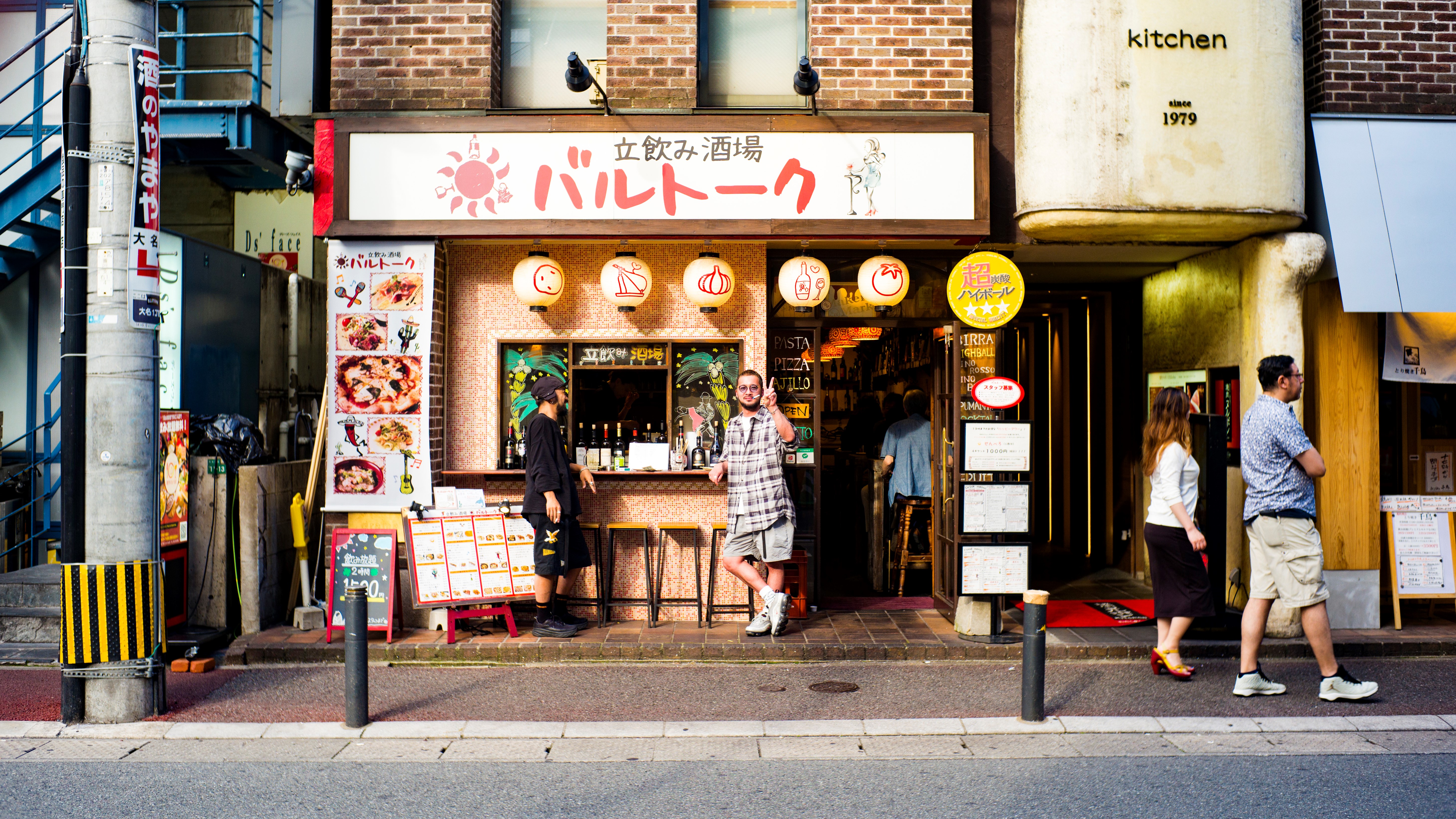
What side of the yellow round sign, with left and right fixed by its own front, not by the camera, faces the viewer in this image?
front

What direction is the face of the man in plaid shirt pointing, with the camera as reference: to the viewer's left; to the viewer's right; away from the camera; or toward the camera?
toward the camera

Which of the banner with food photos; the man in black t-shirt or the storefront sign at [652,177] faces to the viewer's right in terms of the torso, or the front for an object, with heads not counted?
the man in black t-shirt

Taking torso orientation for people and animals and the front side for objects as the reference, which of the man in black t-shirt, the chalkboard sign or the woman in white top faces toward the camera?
the chalkboard sign

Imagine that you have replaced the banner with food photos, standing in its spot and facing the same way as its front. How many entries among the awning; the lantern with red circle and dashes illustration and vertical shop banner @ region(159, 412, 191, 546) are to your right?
1

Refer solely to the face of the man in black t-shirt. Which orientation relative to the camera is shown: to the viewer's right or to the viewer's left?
to the viewer's right

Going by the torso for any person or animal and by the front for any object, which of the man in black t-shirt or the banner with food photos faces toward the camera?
the banner with food photos

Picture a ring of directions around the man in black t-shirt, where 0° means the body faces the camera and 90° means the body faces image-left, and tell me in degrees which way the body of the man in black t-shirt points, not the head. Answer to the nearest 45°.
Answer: approximately 270°

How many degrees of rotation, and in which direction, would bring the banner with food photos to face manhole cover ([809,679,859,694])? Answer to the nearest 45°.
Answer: approximately 45° to its left

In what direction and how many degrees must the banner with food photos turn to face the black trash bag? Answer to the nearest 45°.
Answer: approximately 135° to its right

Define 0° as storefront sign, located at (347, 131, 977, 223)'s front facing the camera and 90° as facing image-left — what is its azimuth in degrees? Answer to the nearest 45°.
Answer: approximately 0°
